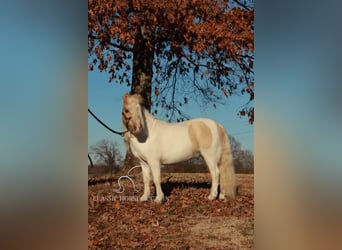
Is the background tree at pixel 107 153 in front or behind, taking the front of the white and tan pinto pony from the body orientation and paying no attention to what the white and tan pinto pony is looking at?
in front

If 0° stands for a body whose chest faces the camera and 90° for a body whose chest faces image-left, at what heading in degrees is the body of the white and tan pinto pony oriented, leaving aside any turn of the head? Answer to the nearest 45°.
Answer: approximately 90°
